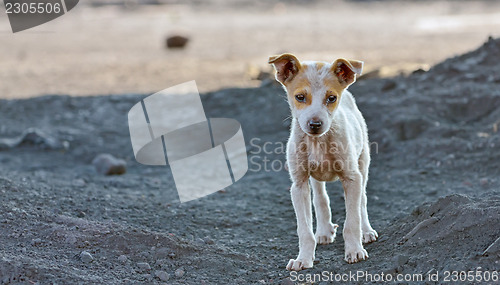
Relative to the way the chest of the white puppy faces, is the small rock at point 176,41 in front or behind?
behind

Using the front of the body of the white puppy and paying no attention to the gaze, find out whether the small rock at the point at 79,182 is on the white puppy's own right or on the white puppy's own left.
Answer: on the white puppy's own right

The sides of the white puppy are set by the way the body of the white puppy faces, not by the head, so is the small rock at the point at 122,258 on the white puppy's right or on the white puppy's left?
on the white puppy's right

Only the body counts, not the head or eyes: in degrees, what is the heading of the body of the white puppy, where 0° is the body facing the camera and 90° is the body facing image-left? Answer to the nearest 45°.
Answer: approximately 0°

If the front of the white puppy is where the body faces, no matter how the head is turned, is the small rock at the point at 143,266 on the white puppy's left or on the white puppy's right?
on the white puppy's right

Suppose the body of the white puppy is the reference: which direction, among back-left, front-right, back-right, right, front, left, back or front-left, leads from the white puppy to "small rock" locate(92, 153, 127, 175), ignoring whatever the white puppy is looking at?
back-right

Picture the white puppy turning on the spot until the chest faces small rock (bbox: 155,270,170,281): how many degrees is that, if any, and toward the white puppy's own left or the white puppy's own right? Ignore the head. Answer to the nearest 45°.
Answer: approximately 45° to the white puppy's own right

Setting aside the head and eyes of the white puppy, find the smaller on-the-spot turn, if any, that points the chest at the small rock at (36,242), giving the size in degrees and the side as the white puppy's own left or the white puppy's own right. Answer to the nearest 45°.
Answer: approximately 90° to the white puppy's own right

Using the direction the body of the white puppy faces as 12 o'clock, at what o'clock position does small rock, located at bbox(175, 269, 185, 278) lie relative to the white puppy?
The small rock is roughly at 2 o'clock from the white puppy.
